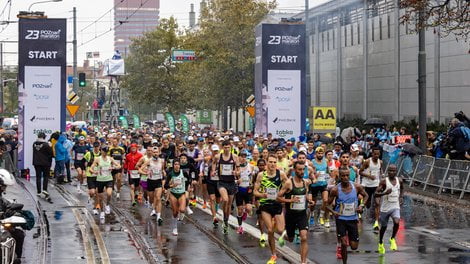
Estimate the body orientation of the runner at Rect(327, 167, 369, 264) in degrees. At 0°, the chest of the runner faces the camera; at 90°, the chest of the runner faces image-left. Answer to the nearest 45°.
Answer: approximately 0°

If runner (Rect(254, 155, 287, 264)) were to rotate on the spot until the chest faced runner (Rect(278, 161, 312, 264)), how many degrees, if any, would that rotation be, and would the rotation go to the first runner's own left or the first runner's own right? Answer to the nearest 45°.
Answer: approximately 45° to the first runner's own left

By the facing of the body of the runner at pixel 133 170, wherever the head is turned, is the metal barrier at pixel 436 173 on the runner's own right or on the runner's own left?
on the runner's own left

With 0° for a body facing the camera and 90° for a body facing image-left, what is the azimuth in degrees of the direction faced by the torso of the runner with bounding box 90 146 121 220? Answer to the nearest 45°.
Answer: approximately 0°

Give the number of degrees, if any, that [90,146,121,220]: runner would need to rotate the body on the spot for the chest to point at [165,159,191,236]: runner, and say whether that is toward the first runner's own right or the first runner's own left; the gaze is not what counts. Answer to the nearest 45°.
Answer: approximately 45° to the first runner's own left

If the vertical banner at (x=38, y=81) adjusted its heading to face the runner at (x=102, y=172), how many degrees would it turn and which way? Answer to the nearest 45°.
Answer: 0° — it already faces them
